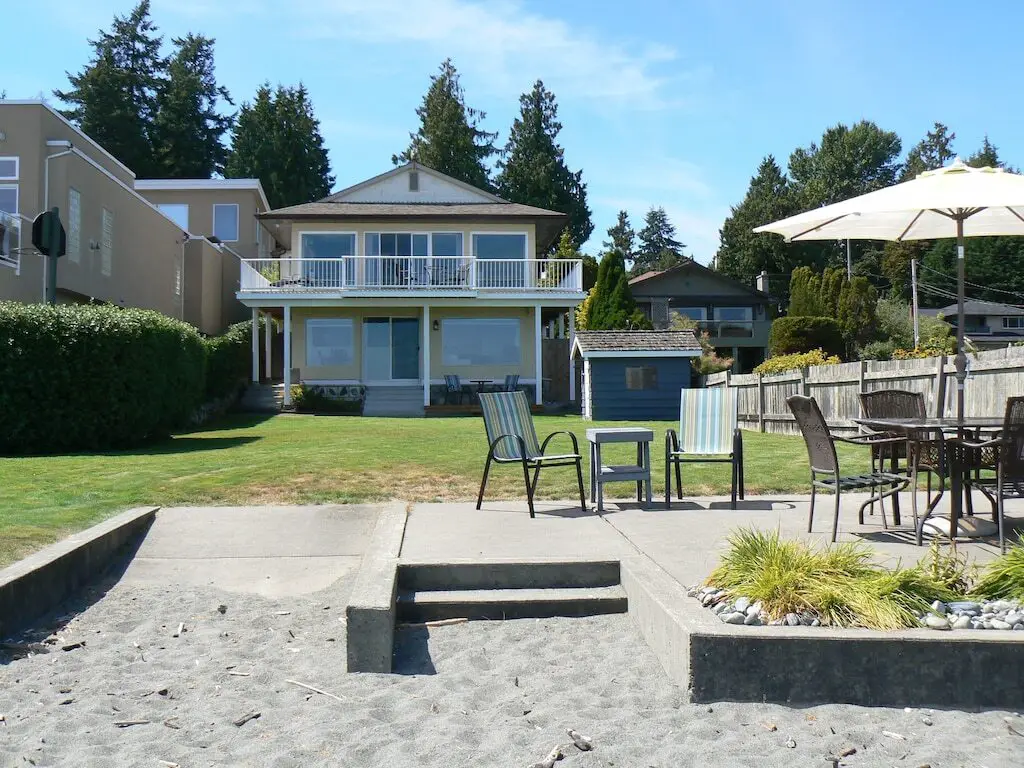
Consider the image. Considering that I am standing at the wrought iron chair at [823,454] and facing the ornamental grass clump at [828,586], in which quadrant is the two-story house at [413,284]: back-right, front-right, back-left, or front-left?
back-right

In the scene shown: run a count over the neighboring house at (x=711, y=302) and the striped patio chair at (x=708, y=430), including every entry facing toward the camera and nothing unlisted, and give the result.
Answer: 2

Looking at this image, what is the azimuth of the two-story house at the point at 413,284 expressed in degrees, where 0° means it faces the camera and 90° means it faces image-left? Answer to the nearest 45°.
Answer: approximately 0°

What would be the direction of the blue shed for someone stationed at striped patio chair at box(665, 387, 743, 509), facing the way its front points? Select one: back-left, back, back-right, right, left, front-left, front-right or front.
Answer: back

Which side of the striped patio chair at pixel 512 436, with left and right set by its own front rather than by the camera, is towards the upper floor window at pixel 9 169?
back

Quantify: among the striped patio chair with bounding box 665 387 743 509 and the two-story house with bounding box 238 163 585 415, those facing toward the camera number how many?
2

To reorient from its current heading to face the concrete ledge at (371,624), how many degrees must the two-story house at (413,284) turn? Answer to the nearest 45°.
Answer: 0° — it already faces it

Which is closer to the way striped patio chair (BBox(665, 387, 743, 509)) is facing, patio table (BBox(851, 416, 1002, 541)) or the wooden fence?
the patio table

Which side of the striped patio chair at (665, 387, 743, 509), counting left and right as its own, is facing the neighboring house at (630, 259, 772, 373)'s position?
back

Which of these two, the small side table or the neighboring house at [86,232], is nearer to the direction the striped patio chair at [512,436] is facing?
the small side table

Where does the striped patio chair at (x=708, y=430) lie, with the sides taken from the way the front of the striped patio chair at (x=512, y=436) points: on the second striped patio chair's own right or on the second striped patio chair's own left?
on the second striped patio chair's own left
